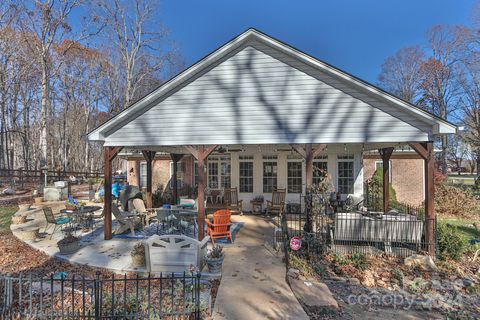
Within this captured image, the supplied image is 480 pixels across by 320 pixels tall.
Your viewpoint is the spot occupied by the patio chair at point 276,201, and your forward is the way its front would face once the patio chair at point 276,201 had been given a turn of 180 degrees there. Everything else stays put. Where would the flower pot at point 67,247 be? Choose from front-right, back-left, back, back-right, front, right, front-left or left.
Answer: back

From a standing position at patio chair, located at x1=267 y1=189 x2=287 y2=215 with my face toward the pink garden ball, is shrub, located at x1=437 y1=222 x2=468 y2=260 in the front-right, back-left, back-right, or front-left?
front-left

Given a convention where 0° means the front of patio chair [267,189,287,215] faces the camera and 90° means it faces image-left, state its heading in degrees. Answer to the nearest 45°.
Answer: approximately 45°

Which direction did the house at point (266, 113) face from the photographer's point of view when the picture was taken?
facing the viewer

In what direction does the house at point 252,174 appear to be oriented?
toward the camera

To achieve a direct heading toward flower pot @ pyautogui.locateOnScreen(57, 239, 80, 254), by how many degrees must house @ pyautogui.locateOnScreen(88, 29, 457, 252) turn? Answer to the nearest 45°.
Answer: approximately 90° to its right

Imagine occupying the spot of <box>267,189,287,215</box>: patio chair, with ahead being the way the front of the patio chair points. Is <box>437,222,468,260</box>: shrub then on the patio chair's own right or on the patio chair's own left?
on the patio chair's own left

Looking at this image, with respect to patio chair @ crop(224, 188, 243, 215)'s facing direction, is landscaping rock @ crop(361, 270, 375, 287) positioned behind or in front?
in front
